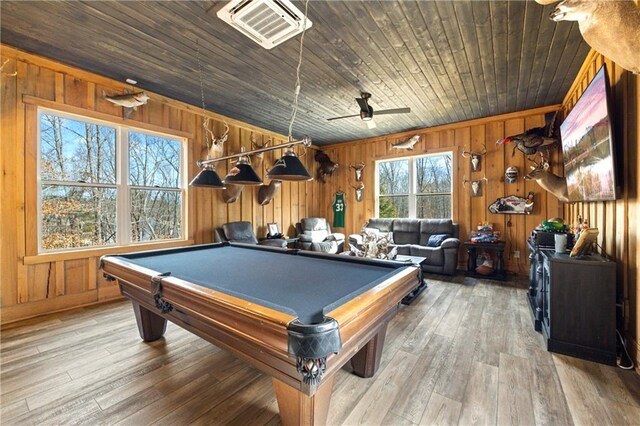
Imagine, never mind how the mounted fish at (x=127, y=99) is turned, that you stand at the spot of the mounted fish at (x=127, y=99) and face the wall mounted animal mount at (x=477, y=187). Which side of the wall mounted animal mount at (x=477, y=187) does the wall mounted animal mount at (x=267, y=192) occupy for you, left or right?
left

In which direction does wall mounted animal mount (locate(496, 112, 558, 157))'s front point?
to the viewer's left

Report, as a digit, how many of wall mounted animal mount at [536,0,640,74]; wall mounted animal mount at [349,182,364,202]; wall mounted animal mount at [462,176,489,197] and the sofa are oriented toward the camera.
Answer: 3

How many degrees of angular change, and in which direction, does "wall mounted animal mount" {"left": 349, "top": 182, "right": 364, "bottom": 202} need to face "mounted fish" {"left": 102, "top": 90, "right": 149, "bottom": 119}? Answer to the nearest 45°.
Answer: approximately 45° to its right

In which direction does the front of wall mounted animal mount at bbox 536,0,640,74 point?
to the viewer's left

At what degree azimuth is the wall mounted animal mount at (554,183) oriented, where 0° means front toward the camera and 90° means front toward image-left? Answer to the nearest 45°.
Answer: approximately 90°

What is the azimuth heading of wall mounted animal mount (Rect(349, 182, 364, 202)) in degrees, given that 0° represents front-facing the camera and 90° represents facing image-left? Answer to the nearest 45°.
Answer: approximately 0°

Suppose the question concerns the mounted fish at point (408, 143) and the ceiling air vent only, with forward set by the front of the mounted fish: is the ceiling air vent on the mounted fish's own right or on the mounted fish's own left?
on the mounted fish's own left

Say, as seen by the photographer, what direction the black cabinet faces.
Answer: facing to the left of the viewer

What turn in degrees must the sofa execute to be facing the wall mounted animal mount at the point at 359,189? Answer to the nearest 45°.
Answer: approximately 135° to its right

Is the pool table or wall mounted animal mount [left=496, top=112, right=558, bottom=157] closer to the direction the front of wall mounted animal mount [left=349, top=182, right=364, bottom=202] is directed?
the pool table
